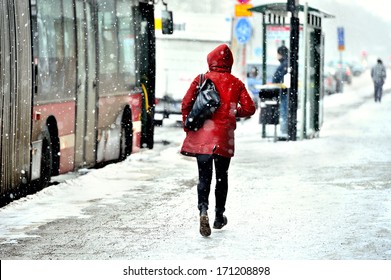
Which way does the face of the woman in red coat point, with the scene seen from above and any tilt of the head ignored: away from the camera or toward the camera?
away from the camera

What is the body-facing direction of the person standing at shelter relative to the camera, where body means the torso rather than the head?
to the viewer's left

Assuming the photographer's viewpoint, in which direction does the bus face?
facing away from the viewer and to the right of the viewer

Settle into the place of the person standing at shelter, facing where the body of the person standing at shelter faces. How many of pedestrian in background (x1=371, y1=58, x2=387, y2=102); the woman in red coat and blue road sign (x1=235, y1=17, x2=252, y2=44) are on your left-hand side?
1

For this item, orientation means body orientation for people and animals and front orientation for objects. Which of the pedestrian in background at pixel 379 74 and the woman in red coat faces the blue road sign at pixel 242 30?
the woman in red coat

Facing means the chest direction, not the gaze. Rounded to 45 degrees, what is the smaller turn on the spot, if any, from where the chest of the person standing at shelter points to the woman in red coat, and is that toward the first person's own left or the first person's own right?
approximately 90° to the first person's own left

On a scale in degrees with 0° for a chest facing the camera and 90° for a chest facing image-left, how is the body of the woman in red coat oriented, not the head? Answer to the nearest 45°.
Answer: approximately 180°

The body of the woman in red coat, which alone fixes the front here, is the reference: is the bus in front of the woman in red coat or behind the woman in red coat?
in front
